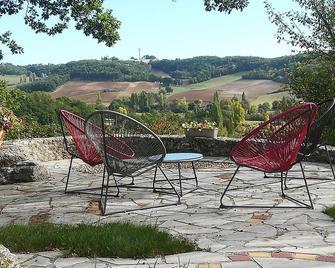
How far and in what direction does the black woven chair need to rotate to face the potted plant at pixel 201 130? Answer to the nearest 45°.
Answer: approximately 45° to its left
